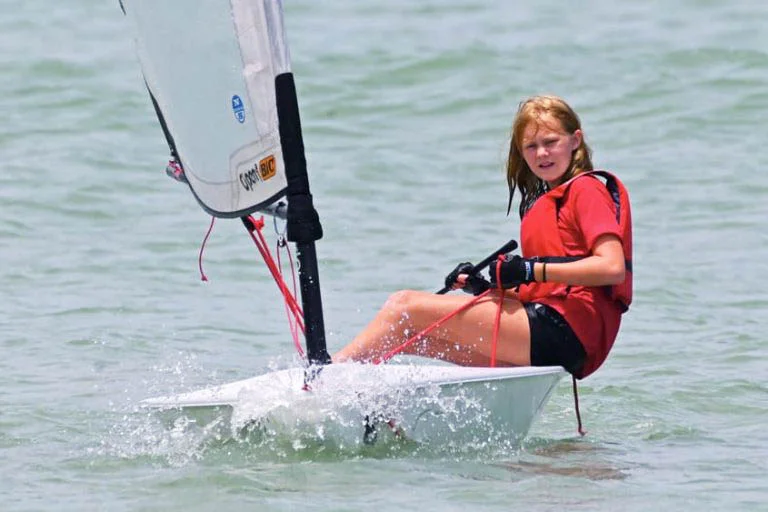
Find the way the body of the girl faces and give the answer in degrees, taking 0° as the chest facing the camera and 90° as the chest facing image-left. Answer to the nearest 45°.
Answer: approximately 90°
